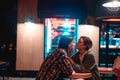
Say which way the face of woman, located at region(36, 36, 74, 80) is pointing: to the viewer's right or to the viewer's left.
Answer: to the viewer's right

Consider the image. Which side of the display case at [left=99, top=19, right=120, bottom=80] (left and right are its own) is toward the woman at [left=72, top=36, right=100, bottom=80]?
front

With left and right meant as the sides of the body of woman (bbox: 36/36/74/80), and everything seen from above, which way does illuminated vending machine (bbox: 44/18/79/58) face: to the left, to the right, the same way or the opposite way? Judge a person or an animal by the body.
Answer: to the right

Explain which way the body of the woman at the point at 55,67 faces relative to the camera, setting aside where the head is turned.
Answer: to the viewer's right

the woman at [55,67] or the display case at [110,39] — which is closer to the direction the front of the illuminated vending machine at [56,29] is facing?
the woman

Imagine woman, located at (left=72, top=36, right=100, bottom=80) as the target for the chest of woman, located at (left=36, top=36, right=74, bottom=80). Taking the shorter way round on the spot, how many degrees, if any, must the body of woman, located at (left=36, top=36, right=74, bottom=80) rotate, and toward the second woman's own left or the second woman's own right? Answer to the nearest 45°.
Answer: approximately 45° to the second woman's own left

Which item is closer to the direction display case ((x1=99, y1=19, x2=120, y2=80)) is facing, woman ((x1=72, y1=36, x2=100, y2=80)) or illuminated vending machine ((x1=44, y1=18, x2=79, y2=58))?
the woman

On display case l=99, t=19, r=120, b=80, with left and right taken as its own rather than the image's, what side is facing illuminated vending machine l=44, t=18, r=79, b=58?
right

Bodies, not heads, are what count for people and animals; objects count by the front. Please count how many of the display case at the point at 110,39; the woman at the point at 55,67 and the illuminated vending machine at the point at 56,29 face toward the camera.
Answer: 2
